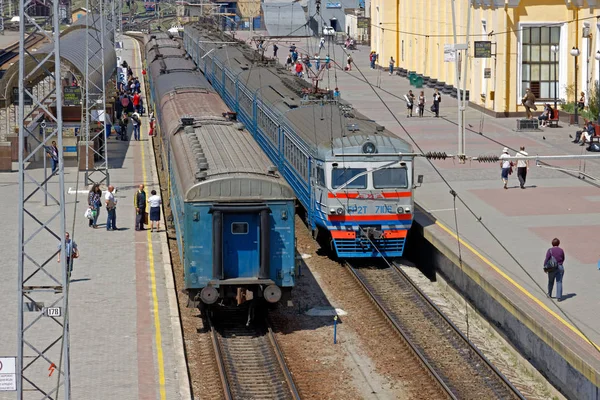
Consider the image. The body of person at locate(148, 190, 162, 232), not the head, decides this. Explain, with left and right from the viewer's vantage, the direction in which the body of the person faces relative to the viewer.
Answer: facing away from the viewer

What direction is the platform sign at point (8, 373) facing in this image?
toward the camera

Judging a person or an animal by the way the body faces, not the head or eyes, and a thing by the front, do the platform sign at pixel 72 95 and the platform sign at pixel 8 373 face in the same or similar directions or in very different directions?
same or similar directions

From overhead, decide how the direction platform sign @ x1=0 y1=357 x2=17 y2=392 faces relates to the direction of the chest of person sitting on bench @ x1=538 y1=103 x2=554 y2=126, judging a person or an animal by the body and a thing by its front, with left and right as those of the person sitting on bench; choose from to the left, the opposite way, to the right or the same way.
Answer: to the left

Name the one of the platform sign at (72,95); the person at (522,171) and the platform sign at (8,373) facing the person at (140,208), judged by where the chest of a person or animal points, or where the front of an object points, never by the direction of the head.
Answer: the platform sign at (72,95)

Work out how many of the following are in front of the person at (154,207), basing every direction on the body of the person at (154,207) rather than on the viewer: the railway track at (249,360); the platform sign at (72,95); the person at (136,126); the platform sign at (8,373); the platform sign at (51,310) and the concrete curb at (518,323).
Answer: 2

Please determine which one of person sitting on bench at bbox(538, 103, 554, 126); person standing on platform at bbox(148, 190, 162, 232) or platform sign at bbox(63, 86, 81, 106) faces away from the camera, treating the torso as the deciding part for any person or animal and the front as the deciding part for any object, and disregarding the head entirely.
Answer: the person standing on platform

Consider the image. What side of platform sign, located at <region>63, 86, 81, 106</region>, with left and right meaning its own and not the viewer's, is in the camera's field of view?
front

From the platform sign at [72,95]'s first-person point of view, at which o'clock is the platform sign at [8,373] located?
the platform sign at [8,373] is roughly at 12 o'clock from the platform sign at [72,95].

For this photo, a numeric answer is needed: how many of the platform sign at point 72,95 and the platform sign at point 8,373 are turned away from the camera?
0
